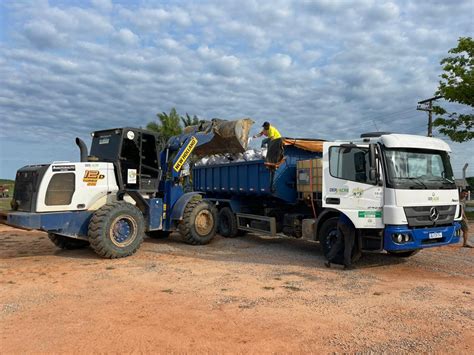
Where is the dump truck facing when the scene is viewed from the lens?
facing the viewer and to the right of the viewer

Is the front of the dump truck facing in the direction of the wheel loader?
no

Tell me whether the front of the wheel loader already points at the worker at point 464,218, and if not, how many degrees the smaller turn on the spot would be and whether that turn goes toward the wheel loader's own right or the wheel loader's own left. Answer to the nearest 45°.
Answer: approximately 45° to the wheel loader's own right

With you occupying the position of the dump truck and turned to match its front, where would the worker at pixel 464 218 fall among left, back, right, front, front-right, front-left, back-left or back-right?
left

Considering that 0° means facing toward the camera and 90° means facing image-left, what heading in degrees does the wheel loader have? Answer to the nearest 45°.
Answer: approximately 225°
